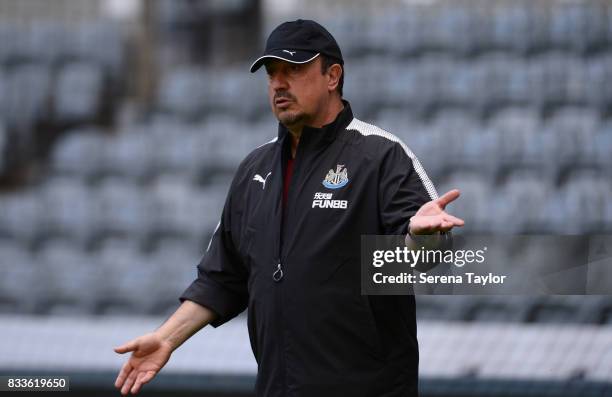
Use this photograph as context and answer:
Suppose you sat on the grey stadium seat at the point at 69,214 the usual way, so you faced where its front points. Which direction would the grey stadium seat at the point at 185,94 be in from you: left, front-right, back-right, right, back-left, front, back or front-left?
back-left

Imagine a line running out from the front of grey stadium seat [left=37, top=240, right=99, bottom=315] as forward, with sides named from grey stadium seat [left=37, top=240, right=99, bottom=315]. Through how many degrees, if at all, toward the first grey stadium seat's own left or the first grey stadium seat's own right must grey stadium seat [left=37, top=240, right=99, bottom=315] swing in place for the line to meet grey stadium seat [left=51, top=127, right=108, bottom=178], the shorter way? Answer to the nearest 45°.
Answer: approximately 180°

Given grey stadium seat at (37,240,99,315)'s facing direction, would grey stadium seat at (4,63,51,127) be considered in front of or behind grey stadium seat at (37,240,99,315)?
behind

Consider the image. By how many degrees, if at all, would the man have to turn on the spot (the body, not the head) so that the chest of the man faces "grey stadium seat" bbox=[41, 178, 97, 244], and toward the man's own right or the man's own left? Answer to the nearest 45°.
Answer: approximately 135° to the man's own right

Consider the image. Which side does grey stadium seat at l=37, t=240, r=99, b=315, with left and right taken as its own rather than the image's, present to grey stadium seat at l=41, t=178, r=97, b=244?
back

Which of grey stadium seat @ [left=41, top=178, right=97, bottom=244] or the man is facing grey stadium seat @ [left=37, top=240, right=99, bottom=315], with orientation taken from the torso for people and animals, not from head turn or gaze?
grey stadium seat @ [left=41, top=178, right=97, bottom=244]

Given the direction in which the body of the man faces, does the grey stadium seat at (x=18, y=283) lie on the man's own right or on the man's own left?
on the man's own right

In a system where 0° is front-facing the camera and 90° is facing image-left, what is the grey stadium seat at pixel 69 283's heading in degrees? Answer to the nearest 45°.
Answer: approximately 0°

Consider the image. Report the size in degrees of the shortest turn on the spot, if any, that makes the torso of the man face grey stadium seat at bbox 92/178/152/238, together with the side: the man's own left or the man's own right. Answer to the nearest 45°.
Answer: approximately 135° to the man's own right

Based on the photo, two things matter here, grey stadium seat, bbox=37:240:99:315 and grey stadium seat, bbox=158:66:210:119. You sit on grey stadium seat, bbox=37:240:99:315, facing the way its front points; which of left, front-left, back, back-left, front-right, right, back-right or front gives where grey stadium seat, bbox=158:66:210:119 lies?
back-left

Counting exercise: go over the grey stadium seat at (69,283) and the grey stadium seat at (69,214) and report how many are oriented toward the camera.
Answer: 2

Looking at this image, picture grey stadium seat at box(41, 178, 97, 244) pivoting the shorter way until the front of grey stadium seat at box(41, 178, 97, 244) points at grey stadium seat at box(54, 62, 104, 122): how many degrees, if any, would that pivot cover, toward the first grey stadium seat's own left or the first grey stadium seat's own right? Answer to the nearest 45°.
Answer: approximately 180°

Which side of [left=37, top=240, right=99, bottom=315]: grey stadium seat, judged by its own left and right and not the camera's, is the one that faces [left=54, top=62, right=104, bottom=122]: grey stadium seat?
back
